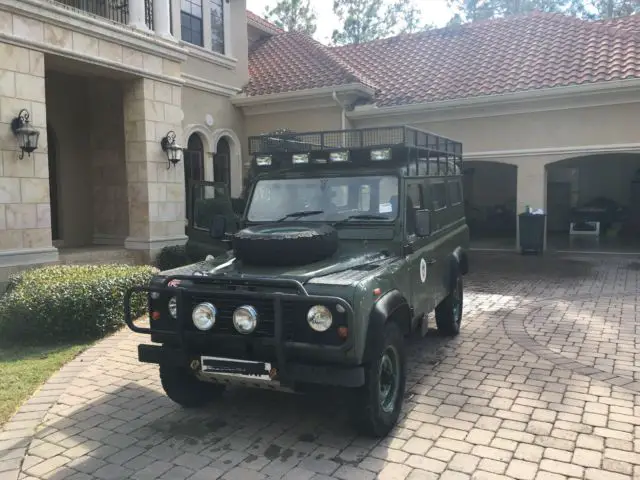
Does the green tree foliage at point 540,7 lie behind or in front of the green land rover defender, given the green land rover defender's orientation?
behind

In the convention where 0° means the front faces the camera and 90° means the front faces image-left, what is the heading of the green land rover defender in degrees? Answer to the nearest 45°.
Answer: approximately 45°

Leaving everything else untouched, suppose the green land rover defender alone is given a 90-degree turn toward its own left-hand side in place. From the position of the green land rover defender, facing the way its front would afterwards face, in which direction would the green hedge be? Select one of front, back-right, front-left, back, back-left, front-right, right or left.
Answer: back

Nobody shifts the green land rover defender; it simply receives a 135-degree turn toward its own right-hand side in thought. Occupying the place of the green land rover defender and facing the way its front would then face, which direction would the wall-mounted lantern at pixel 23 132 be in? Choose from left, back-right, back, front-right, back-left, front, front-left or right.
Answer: front-left

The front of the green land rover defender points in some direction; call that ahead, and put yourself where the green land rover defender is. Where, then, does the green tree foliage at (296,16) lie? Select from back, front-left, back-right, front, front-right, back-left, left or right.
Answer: back-right

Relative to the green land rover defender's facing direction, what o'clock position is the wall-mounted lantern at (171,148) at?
The wall-mounted lantern is roughly at 4 o'clock from the green land rover defender.

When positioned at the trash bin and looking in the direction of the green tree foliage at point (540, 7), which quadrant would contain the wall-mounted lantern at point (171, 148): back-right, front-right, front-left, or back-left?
back-left

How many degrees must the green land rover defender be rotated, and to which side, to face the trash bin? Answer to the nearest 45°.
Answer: approximately 180°
